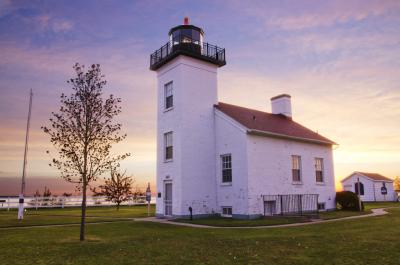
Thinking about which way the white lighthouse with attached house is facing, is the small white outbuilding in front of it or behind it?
behind

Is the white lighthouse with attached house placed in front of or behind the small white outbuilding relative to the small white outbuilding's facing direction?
in front

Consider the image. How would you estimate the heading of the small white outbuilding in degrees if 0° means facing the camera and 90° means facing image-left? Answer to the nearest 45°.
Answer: approximately 45°

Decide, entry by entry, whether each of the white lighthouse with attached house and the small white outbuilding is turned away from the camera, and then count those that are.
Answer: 0

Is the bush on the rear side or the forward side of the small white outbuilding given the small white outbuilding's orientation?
on the forward side
